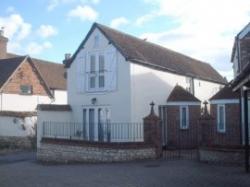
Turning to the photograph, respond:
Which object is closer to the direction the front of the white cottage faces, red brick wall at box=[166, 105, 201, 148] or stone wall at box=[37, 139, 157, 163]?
the stone wall

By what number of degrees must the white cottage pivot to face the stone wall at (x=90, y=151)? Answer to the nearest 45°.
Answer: approximately 45° to its left

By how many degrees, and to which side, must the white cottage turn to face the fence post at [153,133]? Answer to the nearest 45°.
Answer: approximately 45° to its left

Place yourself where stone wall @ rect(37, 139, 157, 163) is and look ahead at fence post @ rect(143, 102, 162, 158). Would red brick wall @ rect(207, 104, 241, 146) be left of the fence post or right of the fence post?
left

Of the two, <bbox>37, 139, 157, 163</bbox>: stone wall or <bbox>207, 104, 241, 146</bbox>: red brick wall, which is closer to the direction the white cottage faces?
the stone wall

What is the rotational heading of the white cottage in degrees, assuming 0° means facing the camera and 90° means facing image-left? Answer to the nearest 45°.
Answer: approximately 45°
